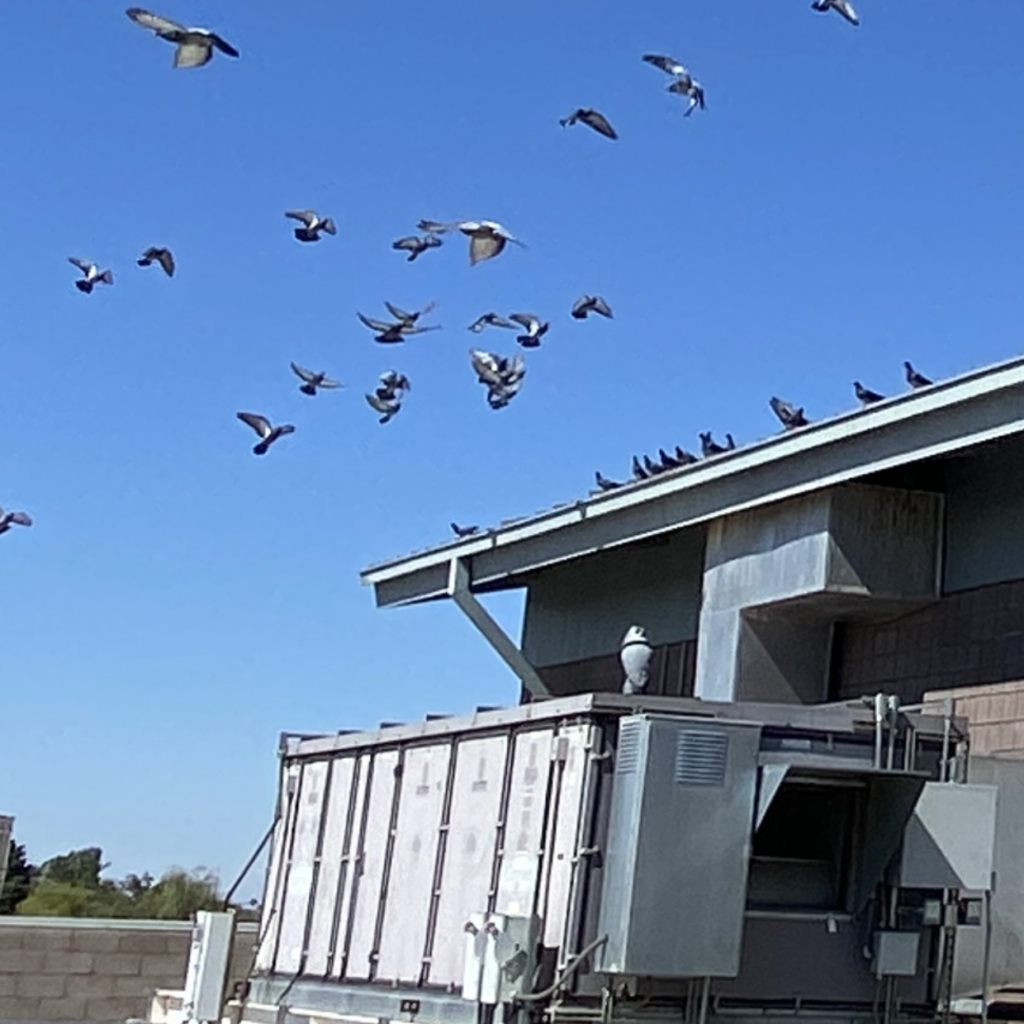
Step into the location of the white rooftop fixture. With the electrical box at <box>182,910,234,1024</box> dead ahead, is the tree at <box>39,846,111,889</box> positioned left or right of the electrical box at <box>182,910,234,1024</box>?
right

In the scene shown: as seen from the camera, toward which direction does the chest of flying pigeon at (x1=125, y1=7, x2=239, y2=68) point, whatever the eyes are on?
to the viewer's left

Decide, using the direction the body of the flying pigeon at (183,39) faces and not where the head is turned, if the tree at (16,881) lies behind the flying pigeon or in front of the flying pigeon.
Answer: in front
